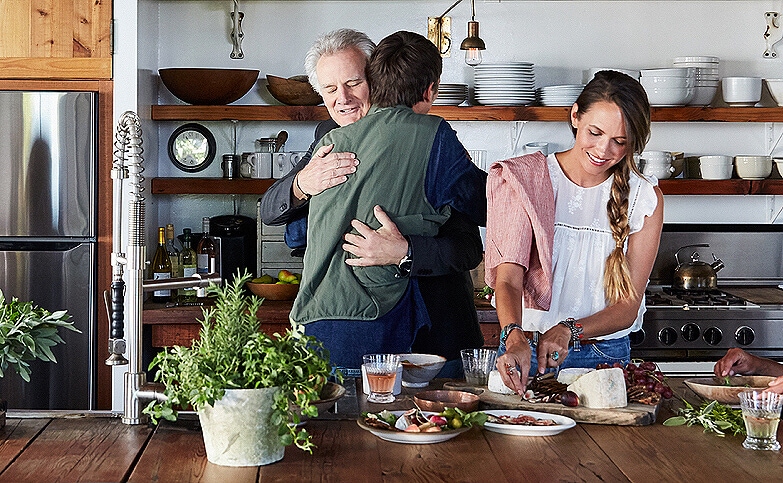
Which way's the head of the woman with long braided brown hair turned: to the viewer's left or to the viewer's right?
to the viewer's left

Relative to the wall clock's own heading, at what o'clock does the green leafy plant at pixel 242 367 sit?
The green leafy plant is roughly at 12 o'clock from the wall clock.

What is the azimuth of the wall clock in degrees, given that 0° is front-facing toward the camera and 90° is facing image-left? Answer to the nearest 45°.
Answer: approximately 0°

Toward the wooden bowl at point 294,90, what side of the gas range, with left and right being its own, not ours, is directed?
right

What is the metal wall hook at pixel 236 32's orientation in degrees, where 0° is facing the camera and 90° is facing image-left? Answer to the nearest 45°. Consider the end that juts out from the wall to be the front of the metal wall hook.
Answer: approximately 0°

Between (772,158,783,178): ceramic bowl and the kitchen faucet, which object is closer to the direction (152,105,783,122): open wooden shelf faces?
the kitchen faucet

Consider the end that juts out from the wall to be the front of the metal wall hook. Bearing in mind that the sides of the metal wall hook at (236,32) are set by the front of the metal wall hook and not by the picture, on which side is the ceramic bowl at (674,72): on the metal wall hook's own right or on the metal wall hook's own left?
on the metal wall hook's own left
